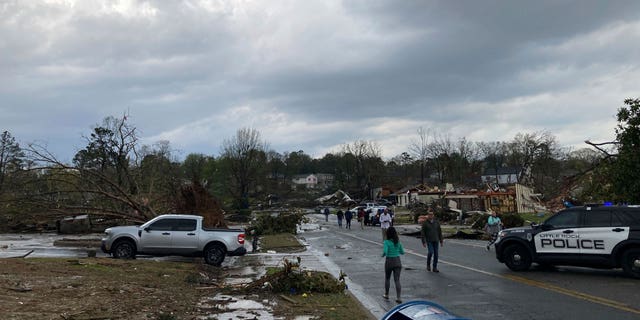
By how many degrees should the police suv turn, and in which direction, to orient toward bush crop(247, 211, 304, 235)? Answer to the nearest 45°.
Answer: approximately 45° to its right

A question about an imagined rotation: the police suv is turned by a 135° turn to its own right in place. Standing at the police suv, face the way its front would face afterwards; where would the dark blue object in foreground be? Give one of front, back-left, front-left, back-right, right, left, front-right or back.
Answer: back-right

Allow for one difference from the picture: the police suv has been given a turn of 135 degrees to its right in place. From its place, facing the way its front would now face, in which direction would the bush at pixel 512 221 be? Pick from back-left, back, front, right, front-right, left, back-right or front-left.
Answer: front-left

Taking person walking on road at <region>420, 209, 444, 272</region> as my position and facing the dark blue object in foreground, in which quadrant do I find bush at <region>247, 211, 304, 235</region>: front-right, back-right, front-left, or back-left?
back-right

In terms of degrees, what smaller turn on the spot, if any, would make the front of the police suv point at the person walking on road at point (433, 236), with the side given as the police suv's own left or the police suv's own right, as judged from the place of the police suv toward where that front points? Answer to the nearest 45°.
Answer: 0° — it already faces them

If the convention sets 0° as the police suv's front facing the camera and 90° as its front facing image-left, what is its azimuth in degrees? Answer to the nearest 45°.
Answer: approximately 90°
